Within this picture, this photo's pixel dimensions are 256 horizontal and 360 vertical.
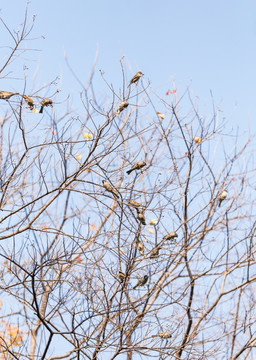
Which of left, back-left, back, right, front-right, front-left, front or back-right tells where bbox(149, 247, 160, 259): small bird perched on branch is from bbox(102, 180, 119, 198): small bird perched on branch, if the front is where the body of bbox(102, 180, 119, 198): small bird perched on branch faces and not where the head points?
back-right

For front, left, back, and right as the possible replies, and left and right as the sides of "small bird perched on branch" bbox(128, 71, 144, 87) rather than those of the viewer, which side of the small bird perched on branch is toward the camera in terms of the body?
right

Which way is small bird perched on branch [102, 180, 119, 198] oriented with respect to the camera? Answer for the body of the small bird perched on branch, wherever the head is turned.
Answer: to the viewer's left

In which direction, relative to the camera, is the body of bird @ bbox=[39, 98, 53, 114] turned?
to the viewer's right
